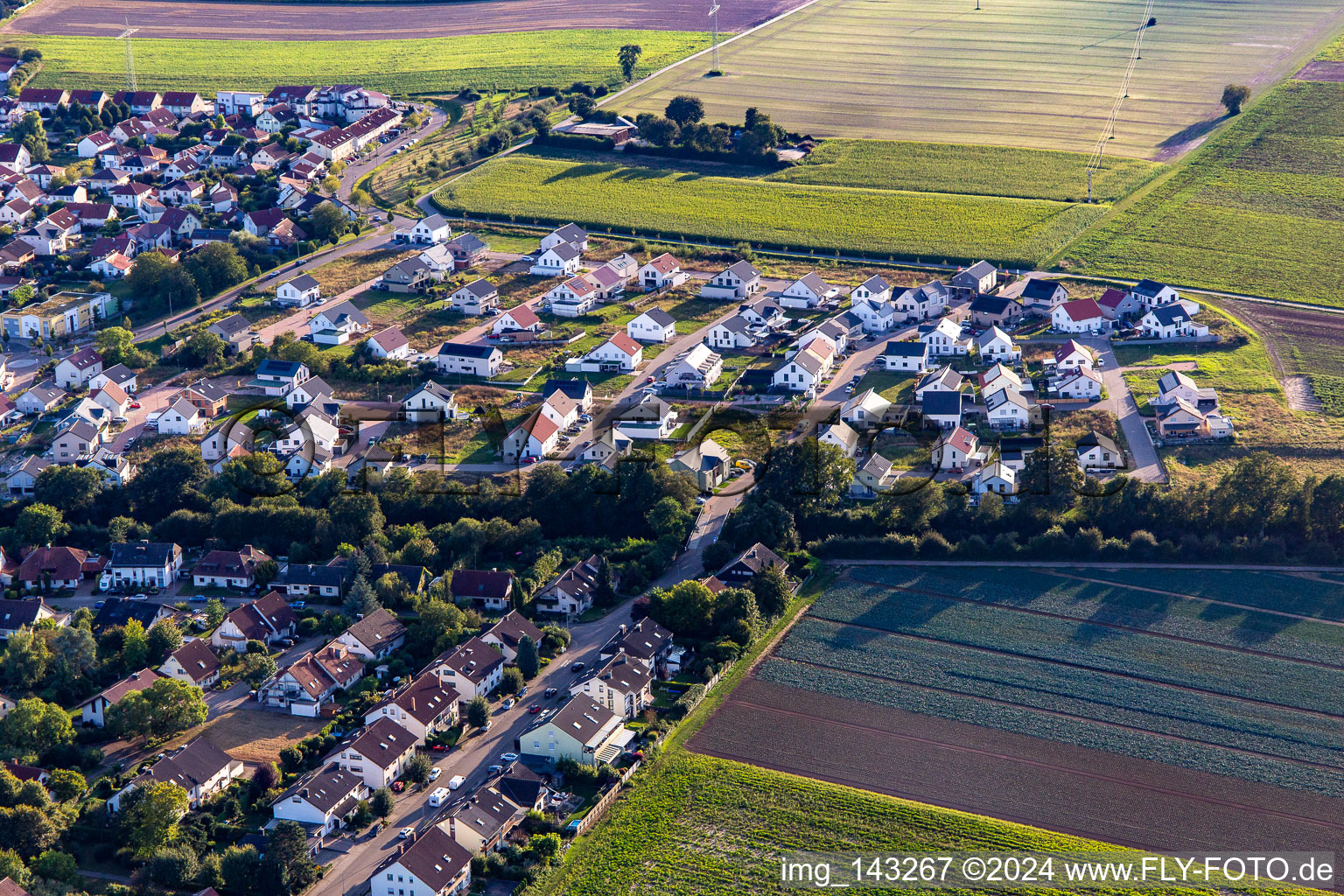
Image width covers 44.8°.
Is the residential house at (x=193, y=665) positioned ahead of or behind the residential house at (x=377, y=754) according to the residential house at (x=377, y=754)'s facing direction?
behind

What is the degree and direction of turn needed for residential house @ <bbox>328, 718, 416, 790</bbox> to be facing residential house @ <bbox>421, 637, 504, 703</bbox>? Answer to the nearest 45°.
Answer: approximately 90° to its left

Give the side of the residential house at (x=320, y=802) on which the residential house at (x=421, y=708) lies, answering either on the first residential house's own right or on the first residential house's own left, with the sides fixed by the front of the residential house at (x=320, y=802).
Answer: on the first residential house's own left

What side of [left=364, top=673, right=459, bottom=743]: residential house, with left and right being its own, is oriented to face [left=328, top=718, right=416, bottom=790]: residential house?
right

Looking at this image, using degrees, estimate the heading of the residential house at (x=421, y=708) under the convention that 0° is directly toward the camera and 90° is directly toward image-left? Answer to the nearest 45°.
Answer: approximately 315°

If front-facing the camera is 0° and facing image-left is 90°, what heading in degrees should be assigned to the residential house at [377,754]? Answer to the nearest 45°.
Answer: approximately 315°
